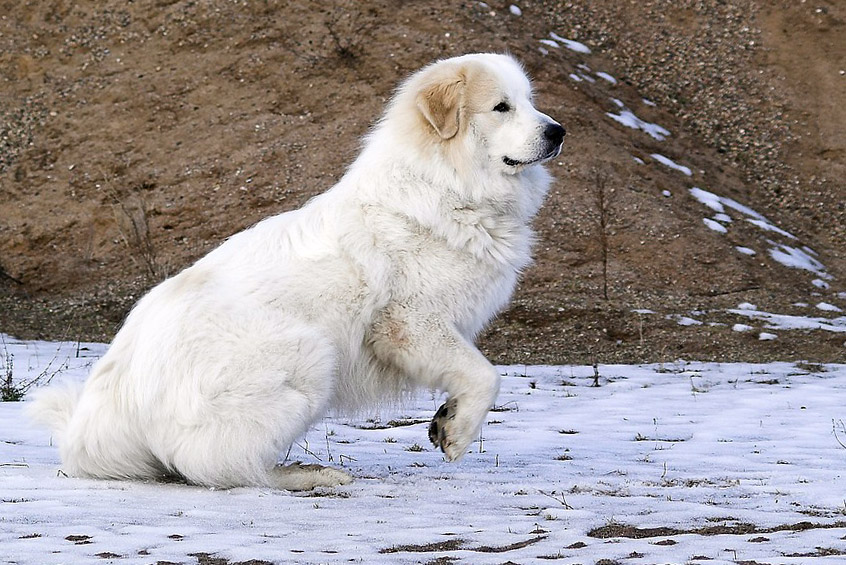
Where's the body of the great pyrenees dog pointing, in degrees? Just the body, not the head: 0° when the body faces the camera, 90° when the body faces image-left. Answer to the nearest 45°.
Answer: approximately 270°
